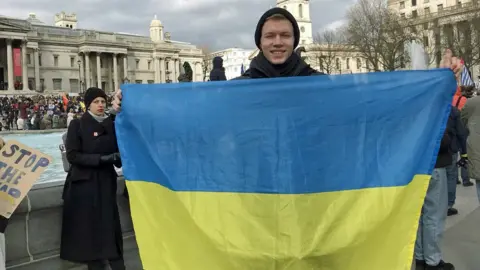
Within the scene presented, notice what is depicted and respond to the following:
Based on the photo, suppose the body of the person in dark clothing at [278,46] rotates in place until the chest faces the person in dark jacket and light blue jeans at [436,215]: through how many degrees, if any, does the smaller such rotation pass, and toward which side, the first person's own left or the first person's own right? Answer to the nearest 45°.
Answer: approximately 135° to the first person's own left

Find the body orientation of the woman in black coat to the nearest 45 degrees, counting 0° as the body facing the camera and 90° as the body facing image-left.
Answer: approximately 315°

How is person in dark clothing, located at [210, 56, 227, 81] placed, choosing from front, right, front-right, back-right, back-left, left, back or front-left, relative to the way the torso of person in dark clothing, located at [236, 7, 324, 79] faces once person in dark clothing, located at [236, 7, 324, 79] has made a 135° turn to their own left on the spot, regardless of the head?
front-left

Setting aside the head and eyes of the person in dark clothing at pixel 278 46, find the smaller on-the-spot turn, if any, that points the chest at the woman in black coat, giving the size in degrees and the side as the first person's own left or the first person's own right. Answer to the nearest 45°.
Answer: approximately 135° to the first person's own right

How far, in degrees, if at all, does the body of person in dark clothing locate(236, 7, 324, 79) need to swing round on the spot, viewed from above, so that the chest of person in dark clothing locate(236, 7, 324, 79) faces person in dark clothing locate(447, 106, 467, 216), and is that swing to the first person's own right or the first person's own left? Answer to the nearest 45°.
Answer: approximately 135° to the first person's own left

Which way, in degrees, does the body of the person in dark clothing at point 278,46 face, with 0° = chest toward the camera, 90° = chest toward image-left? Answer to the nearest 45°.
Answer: approximately 0°
